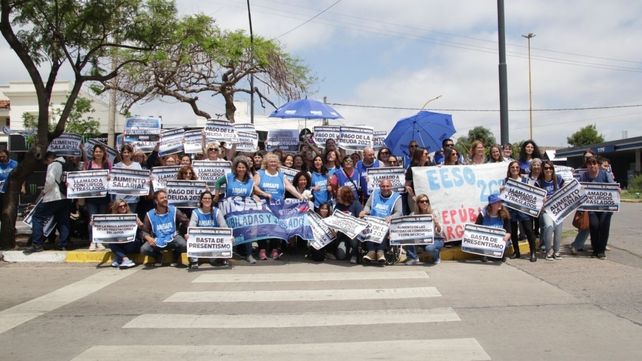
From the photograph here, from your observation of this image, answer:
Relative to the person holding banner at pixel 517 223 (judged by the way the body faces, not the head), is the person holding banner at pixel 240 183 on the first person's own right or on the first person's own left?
on the first person's own right

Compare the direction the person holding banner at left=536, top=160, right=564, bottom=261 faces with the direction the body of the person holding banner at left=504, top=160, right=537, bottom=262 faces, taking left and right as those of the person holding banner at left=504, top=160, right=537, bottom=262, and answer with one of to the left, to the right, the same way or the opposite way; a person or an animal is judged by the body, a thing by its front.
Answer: the same way

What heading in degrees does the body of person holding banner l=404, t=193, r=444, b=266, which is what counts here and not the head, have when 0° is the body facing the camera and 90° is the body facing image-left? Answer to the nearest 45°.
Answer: approximately 0°

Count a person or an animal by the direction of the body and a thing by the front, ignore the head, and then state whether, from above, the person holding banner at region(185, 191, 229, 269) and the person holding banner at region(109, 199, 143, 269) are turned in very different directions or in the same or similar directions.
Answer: same or similar directions

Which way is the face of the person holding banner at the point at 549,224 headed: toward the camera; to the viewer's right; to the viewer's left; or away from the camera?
toward the camera

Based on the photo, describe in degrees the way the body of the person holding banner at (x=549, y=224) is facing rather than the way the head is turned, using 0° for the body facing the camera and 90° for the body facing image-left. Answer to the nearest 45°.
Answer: approximately 0°

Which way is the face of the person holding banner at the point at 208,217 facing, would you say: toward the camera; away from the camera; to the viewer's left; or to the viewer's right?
toward the camera

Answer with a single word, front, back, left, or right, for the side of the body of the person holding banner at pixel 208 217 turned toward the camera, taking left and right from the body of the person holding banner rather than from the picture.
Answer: front

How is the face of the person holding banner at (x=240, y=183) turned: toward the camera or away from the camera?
toward the camera

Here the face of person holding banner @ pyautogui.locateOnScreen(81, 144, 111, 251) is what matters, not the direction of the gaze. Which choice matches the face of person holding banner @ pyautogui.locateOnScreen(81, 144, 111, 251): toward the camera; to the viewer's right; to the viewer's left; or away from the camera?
toward the camera

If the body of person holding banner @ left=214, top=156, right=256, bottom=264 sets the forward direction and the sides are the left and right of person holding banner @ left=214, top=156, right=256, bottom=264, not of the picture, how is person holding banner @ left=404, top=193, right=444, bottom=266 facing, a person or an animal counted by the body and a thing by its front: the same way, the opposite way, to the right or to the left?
the same way

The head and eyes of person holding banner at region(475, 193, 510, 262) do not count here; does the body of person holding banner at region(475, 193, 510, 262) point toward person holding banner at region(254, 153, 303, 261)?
no

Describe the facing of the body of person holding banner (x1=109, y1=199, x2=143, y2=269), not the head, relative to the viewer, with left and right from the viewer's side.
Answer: facing the viewer

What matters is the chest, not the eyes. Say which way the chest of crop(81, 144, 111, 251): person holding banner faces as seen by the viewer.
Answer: toward the camera

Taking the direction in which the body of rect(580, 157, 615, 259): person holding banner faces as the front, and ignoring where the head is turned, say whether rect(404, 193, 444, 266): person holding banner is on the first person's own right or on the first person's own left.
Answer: on the first person's own right

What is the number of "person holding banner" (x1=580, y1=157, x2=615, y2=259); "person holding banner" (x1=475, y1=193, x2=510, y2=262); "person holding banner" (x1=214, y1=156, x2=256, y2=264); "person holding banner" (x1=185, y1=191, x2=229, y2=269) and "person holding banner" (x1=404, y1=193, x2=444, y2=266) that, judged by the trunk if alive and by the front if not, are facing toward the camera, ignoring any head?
5

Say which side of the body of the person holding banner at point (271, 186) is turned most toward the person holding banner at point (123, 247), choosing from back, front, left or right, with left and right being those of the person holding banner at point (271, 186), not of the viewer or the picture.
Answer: right

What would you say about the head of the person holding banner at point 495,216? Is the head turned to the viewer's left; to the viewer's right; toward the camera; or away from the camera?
toward the camera

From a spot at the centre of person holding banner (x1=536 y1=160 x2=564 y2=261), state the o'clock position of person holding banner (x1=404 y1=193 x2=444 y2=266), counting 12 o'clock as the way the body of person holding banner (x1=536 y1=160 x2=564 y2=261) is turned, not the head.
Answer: person holding banner (x1=404 y1=193 x2=444 y2=266) is roughly at 2 o'clock from person holding banner (x1=536 y1=160 x2=564 y2=261).
